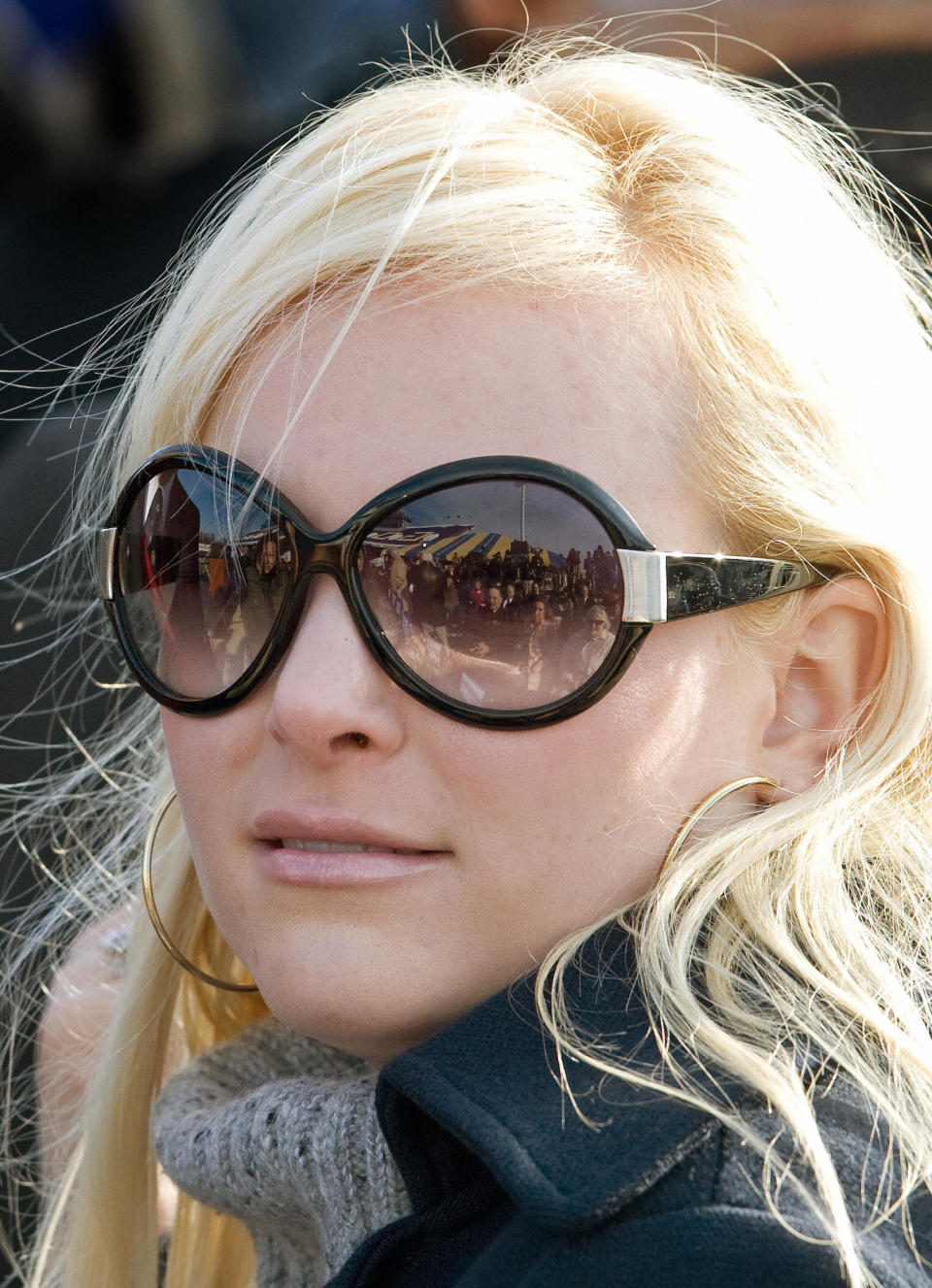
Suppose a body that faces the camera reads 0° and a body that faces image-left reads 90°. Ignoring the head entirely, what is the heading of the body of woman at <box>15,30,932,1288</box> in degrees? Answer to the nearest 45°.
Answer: approximately 45°

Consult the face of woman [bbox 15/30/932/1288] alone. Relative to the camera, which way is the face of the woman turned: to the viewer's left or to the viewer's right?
to the viewer's left
